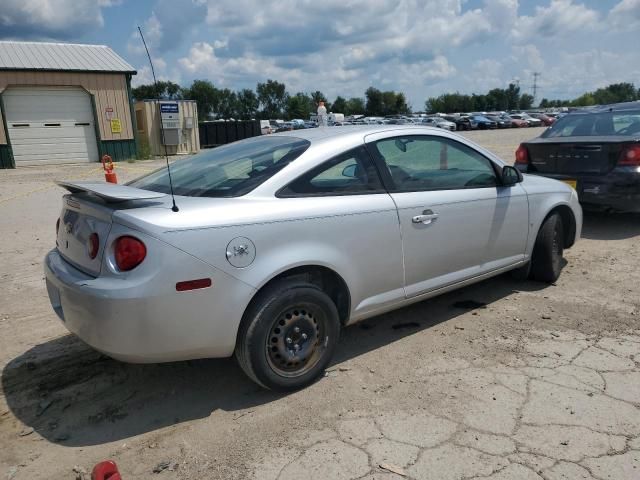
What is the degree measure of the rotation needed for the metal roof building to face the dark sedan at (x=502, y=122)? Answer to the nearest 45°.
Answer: approximately 135° to its left

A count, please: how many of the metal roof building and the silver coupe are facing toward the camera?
1

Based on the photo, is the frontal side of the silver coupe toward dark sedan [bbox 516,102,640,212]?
yes

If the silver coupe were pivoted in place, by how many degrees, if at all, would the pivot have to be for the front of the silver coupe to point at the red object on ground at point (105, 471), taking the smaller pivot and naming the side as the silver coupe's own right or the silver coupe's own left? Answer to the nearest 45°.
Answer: approximately 180°

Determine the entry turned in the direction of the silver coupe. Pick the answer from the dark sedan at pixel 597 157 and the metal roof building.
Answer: the metal roof building

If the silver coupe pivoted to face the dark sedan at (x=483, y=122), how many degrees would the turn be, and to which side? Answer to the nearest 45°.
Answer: approximately 45° to its left

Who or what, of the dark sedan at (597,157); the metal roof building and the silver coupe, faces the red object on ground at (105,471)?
the metal roof building

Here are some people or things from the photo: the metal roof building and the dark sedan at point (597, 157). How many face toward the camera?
1

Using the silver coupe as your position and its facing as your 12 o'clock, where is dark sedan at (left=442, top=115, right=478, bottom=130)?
The dark sedan is roughly at 11 o'clock from the silver coupe.

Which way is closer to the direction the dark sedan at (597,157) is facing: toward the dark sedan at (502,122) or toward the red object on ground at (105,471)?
the dark sedan

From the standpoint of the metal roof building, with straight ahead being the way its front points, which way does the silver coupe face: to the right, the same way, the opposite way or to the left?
to the left

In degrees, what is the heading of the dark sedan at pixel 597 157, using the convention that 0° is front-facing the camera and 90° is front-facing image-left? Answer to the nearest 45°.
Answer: approximately 225°

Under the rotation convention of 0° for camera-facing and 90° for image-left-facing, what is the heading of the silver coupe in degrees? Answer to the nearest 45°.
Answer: approximately 225°
